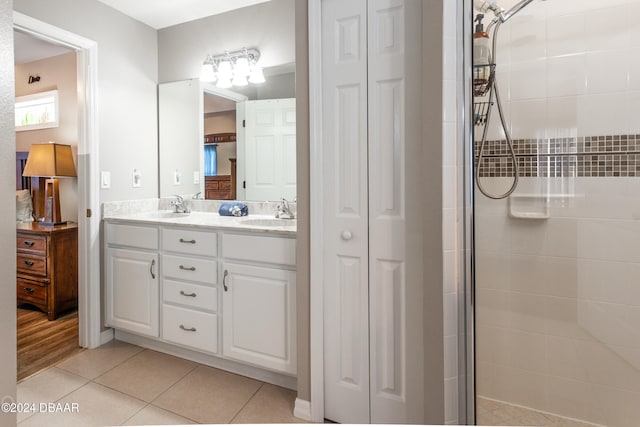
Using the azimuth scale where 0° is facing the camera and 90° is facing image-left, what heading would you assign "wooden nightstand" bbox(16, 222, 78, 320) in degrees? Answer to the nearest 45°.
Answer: approximately 45°

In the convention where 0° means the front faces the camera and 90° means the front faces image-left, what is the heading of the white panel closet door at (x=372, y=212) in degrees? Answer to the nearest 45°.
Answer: approximately 0°

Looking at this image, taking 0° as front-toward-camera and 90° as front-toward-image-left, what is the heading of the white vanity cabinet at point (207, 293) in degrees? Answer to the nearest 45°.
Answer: approximately 45°

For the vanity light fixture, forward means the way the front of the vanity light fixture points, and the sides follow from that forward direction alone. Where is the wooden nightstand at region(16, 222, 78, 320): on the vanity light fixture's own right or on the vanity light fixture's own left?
on the vanity light fixture's own right

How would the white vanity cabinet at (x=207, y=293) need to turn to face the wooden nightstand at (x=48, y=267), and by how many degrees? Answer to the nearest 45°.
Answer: approximately 90° to its right

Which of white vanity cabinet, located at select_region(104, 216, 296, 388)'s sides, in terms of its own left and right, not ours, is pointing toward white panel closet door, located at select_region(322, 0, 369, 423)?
left

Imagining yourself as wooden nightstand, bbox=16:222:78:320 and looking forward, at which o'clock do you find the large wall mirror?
The large wall mirror is roughly at 9 o'clock from the wooden nightstand.

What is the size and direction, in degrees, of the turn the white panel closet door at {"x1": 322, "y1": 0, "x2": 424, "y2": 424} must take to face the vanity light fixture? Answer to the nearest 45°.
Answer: approximately 135° to its right

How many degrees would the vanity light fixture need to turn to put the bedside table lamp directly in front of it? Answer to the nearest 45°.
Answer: approximately 90° to its right

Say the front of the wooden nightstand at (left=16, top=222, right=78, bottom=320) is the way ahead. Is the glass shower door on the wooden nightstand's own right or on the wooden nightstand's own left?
on the wooden nightstand's own left
